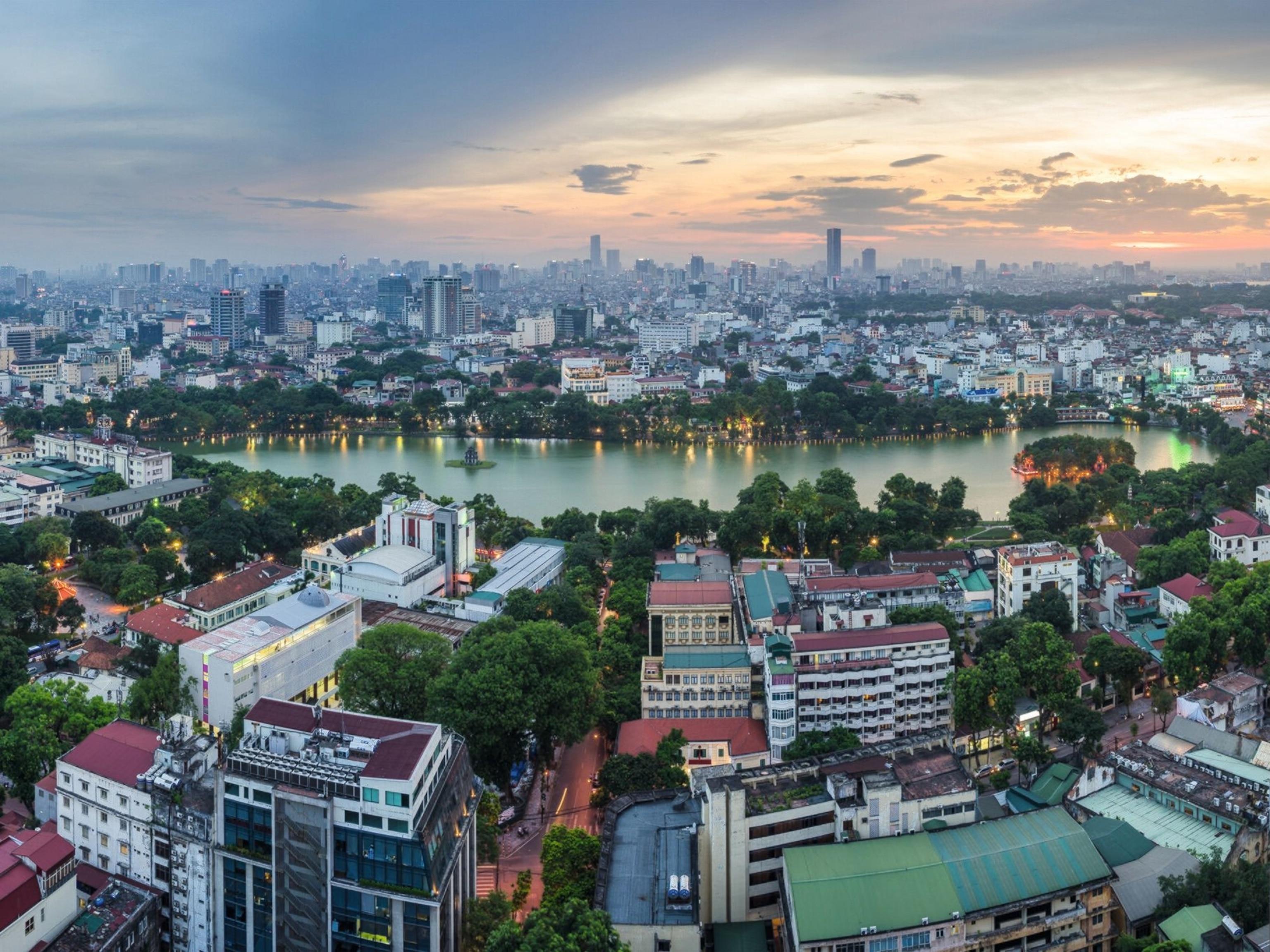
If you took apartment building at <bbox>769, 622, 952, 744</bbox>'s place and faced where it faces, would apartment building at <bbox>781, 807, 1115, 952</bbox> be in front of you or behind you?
in front

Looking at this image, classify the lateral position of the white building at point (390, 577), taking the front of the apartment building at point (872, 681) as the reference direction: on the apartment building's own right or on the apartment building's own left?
on the apartment building's own right

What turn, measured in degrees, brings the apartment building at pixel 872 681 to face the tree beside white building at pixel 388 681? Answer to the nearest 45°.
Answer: approximately 90° to its right

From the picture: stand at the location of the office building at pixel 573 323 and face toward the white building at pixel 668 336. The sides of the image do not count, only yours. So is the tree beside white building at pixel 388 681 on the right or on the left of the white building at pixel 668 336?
right

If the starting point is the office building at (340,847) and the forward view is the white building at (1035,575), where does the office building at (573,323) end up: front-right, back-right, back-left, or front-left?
front-left

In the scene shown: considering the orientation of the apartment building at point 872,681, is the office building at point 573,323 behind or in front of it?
behind

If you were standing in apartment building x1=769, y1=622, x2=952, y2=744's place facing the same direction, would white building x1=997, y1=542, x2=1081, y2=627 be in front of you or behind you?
behind

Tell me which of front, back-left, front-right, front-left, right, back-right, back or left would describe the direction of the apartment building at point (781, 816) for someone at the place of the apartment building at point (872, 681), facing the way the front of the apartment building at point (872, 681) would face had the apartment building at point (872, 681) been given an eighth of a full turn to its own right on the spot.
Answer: front-left

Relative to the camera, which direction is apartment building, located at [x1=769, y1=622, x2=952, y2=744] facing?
toward the camera

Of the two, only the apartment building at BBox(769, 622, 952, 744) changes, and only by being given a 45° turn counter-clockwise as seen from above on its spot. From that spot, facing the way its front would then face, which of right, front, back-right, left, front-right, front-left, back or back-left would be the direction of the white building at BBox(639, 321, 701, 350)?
back-left

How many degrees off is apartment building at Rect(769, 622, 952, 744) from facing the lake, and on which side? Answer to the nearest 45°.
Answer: approximately 180°

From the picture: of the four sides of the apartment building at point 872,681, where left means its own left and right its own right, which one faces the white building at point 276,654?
right

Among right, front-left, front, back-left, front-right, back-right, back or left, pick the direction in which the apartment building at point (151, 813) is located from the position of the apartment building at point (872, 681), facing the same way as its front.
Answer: front-right

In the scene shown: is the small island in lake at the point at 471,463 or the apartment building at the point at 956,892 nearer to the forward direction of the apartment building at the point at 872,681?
the apartment building

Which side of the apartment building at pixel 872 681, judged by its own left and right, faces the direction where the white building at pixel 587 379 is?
back
